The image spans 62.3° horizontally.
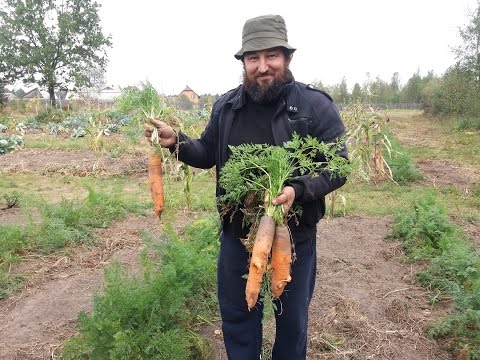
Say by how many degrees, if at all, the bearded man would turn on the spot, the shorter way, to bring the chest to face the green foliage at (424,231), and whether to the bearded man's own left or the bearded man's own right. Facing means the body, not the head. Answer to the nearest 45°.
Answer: approximately 135° to the bearded man's own left

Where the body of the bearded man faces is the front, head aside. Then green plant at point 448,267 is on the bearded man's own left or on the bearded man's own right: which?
on the bearded man's own left

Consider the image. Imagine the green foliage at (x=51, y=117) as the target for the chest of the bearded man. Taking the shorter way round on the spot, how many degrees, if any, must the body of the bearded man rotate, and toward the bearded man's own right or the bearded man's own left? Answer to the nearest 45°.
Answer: approximately 135° to the bearded man's own right

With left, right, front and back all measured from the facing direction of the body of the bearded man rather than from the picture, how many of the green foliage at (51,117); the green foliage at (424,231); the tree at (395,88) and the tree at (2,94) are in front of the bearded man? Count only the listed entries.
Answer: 0

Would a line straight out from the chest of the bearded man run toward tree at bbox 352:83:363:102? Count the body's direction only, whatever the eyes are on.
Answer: no

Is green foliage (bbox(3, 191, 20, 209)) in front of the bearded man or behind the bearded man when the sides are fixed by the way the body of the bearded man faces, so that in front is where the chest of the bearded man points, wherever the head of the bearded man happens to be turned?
behind

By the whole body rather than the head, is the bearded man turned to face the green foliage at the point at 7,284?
no

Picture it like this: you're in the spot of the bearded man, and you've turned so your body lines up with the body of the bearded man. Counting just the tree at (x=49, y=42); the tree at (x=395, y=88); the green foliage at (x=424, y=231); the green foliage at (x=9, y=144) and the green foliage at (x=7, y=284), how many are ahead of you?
0

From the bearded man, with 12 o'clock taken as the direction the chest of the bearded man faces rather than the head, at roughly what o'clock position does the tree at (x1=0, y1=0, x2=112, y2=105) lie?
The tree is roughly at 5 o'clock from the bearded man.

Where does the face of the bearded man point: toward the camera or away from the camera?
toward the camera

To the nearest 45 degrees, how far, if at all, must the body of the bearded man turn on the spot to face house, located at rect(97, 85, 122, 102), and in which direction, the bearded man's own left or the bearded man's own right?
approximately 180°

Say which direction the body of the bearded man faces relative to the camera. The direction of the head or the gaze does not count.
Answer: toward the camera
